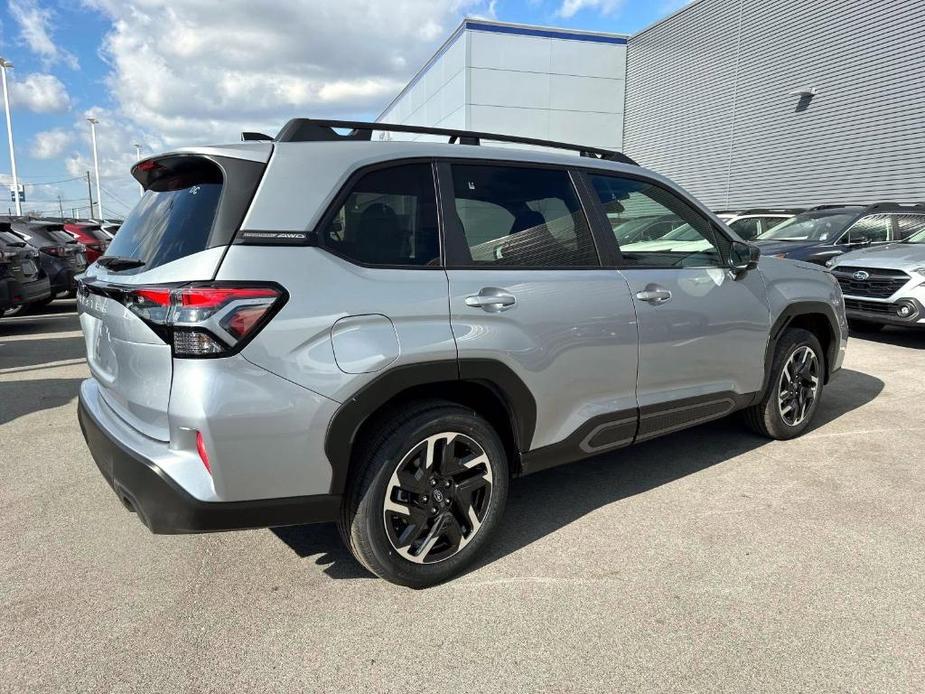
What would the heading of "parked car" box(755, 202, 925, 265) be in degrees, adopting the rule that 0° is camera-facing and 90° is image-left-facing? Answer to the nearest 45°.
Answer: approximately 45°

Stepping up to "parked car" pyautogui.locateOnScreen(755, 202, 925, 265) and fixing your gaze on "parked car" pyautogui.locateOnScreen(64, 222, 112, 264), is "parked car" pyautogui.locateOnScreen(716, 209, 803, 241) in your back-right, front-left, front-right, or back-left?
front-right

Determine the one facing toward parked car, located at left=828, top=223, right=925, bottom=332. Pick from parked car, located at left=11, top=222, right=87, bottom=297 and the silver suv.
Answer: the silver suv

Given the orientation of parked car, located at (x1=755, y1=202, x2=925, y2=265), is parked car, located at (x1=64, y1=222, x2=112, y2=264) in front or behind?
in front

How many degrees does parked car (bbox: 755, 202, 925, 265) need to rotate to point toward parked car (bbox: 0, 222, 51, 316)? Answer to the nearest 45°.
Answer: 0° — it already faces it

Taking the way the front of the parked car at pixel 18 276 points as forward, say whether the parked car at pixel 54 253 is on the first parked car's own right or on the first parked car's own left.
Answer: on the first parked car's own right

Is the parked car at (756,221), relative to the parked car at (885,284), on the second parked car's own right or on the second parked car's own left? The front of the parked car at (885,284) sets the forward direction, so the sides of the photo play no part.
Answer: on the second parked car's own right

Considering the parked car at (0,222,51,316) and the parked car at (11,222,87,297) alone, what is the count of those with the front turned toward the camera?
0

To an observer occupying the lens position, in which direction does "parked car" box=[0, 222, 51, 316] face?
facing away from the viewer and to the left of the viewer

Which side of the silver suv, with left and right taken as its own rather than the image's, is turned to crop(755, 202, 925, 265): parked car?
front

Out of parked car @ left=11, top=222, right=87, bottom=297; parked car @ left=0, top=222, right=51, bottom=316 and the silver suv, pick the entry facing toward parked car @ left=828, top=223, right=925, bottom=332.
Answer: the silver suv

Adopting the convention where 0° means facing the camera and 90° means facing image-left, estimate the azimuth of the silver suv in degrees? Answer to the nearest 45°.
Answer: approximately 225°

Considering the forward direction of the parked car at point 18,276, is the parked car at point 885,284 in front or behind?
behind

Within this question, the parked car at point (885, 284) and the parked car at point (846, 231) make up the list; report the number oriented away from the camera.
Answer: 0

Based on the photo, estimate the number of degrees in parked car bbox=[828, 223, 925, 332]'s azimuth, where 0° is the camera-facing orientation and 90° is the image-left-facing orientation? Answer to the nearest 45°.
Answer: approximately 45°

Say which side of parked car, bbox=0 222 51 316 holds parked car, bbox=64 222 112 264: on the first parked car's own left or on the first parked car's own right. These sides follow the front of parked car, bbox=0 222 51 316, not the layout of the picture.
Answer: on the first parked car's own right

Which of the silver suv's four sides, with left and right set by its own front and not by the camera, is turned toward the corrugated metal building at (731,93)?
front

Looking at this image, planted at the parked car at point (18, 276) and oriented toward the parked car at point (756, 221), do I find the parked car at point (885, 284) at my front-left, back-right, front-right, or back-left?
front-right

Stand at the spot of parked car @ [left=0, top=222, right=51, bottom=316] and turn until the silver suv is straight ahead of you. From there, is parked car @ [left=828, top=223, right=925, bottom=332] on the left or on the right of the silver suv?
left
